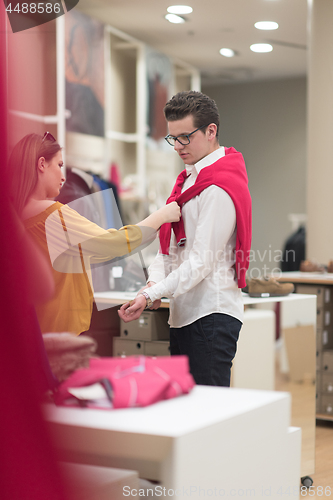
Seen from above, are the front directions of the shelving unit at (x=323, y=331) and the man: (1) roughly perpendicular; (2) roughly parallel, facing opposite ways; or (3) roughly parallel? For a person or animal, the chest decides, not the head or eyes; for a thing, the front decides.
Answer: roughly perpendicular

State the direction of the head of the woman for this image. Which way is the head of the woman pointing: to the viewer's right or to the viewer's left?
to the viewer's right

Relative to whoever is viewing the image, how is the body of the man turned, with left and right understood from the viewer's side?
facing to the left of the viewer

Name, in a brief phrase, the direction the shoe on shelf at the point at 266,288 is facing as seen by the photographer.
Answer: facing to the right of the viewer

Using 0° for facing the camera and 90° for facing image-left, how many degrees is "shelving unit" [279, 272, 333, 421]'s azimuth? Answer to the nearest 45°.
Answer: approximately 0°

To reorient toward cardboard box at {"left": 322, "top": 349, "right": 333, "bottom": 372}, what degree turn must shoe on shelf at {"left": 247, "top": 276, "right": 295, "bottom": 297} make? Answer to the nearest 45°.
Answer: approximately 90° to its left

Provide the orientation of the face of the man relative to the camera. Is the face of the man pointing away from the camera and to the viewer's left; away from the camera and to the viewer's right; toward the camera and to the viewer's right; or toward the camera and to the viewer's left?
toward the camera and to the viewer's left
